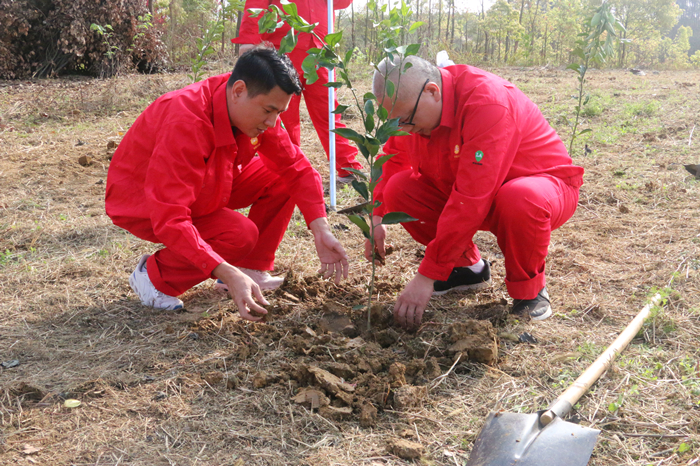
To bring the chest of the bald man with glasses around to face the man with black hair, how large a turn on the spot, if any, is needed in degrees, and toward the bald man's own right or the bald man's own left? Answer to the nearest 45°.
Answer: approximately 45° to the bald man's own right

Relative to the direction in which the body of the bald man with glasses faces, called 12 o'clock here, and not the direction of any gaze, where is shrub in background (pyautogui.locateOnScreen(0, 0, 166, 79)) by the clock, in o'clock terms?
The shrub in background is roughly at 3 o'clock from the bald man with glasses.

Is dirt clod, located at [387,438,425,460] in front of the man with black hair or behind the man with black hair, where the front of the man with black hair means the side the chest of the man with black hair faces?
in front

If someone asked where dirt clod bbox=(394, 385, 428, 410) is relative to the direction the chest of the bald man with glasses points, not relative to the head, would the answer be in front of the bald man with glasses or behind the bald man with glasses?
in front

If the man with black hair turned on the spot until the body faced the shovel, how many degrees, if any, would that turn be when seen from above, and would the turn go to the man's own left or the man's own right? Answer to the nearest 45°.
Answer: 0° — they already face it

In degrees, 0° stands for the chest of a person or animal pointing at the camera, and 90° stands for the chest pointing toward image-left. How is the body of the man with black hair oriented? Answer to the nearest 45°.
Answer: approximately 315°

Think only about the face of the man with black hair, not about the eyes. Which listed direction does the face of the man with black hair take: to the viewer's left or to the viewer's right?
to the viewer's right

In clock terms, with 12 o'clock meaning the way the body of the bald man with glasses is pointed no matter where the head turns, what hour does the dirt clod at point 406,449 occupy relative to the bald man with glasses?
The dirt clod is roughly at 11 o'clock from the bald man with glasses.

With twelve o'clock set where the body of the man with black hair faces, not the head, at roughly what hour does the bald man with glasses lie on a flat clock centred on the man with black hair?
The bald man with glasses is roughly at 11 o'clock from the man with black hair.

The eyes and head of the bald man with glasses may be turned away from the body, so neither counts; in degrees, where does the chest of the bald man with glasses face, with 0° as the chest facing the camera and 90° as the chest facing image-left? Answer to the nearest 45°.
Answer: approximately 45°

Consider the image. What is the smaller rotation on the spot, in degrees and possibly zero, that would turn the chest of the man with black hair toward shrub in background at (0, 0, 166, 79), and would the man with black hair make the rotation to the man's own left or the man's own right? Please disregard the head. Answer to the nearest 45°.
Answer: approximately 135° to the man's own left
